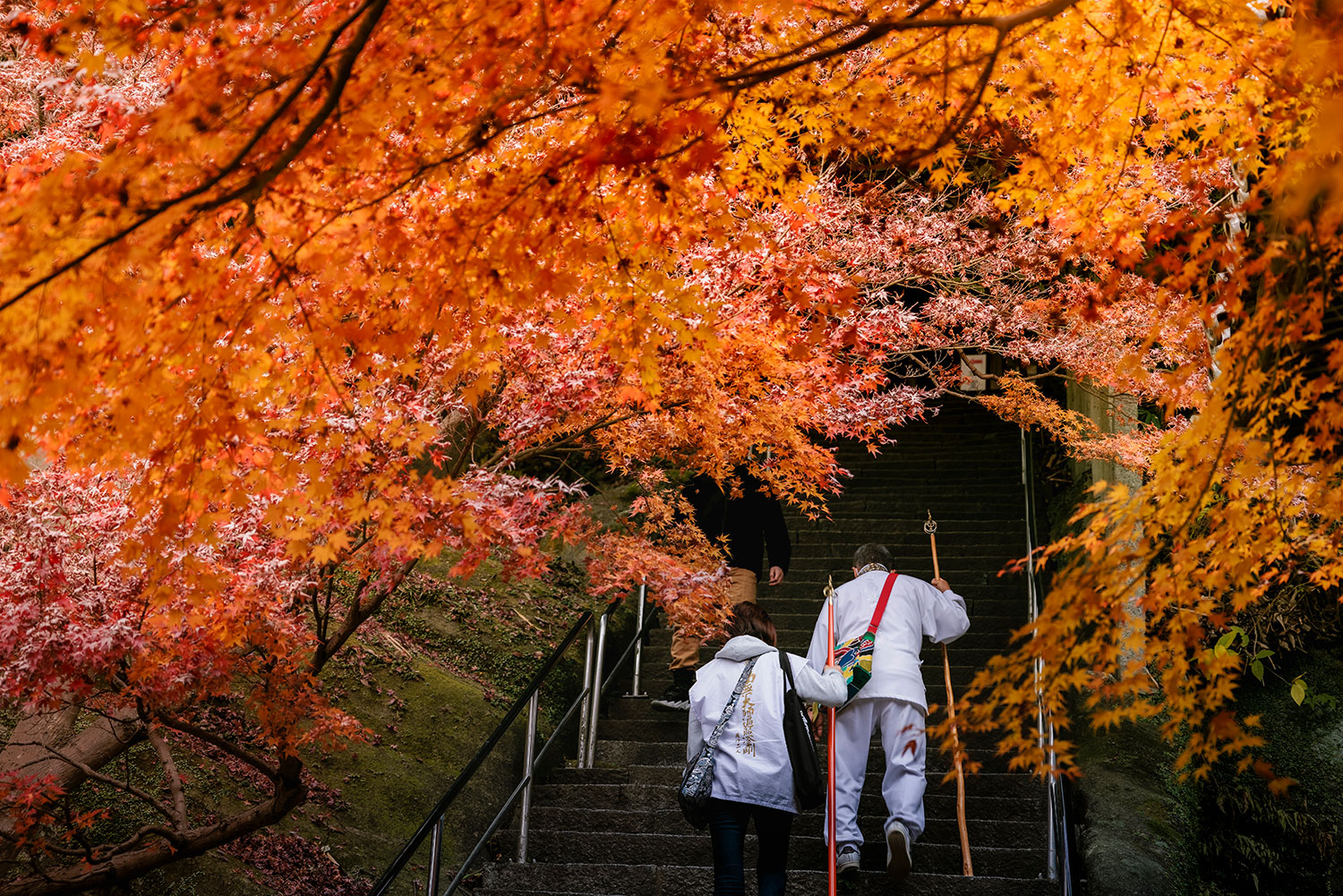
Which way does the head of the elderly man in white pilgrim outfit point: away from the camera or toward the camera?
away from the camera

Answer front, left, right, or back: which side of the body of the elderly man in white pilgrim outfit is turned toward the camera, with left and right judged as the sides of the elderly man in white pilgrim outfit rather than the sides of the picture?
back

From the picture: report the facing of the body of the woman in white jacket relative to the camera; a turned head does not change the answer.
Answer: away from the camera

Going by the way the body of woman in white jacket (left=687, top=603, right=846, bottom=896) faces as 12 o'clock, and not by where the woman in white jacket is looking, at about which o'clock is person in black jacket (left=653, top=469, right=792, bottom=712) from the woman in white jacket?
The person in black jacket is roughly at 12 o'clock from the woman in white jacket.

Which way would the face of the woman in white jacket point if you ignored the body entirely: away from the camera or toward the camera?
away from the camera

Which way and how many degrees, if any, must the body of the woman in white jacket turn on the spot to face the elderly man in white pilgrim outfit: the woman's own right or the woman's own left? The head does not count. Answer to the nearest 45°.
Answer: approximately 45° to the woman's own right

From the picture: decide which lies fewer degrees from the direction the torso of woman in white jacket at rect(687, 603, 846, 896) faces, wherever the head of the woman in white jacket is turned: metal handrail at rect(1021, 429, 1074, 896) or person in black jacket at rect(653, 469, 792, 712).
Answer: the person in black jacket
